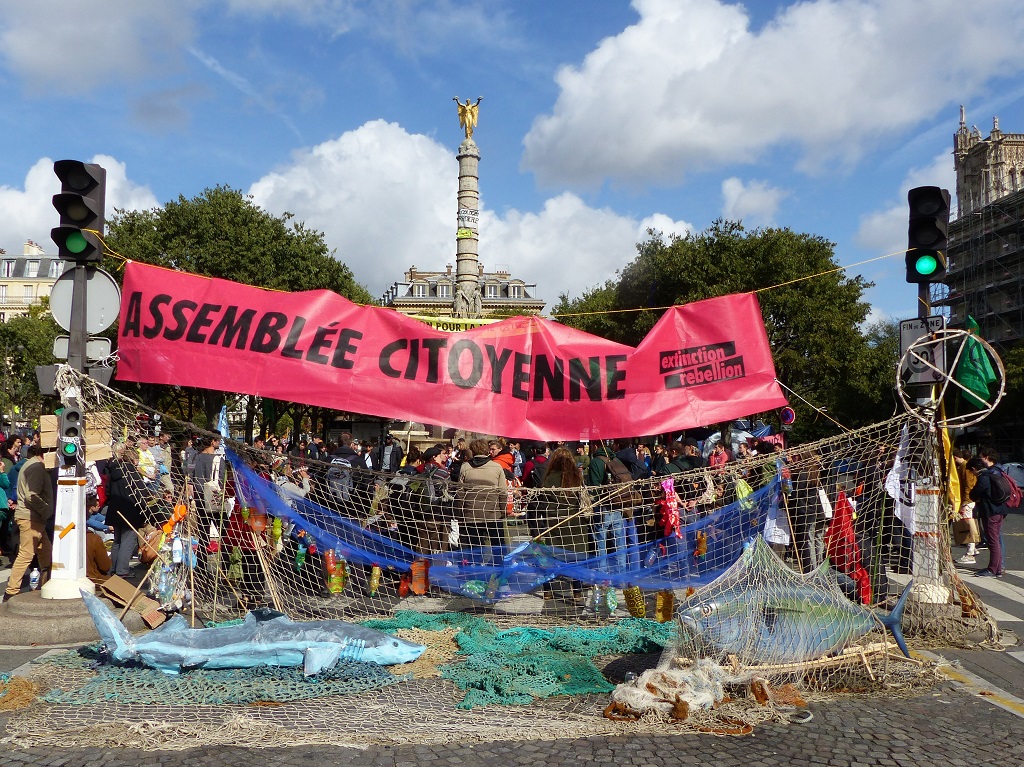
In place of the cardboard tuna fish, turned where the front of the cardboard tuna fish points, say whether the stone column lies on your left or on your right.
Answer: on your right

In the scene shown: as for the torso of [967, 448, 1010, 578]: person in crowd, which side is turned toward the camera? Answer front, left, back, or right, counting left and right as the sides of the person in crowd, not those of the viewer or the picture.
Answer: left

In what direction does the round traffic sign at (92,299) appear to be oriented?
away from the camera

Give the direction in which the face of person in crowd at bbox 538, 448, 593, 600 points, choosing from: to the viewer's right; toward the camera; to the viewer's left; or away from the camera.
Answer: away from the camera

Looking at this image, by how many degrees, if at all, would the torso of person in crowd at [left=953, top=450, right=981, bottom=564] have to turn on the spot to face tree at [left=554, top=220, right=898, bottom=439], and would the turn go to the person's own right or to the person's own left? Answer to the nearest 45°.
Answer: approximately 90° to the person's own right

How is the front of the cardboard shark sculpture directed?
to the viewer's right
